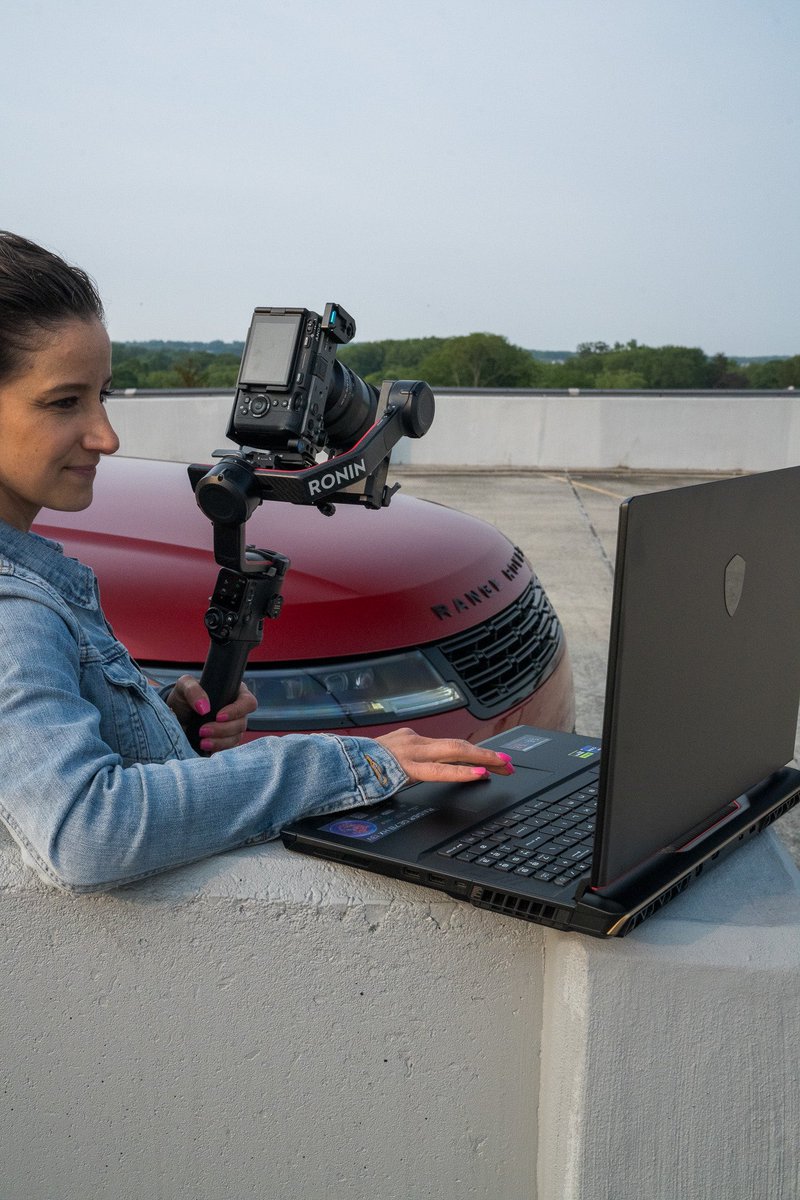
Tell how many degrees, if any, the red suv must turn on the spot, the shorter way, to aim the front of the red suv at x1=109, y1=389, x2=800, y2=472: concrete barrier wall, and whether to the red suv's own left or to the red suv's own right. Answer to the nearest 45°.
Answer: approximately 135° to the red suv's own left

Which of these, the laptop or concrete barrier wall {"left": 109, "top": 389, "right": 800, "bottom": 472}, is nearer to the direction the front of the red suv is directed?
the laptop

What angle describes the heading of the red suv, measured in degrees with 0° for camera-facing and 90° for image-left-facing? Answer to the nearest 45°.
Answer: approximately 315°

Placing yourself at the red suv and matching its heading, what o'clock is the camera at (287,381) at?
The camera is roughly at 2 o'clock from the red suv.

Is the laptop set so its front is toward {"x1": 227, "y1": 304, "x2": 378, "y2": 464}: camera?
yes

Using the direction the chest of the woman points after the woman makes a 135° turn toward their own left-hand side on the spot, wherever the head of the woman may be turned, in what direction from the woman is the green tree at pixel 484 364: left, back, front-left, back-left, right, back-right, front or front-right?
front-right

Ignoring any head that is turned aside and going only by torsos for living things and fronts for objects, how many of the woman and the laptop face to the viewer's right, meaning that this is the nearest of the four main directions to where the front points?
1

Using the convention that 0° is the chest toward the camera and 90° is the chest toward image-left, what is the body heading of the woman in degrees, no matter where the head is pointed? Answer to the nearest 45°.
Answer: approximately 270°

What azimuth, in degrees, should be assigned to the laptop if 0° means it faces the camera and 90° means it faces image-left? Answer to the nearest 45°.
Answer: approximately 135°

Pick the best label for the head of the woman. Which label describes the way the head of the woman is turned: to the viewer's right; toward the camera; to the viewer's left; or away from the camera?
to the viewer's right

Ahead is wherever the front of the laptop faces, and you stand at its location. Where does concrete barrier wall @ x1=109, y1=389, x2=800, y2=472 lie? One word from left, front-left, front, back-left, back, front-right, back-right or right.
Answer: front-right
